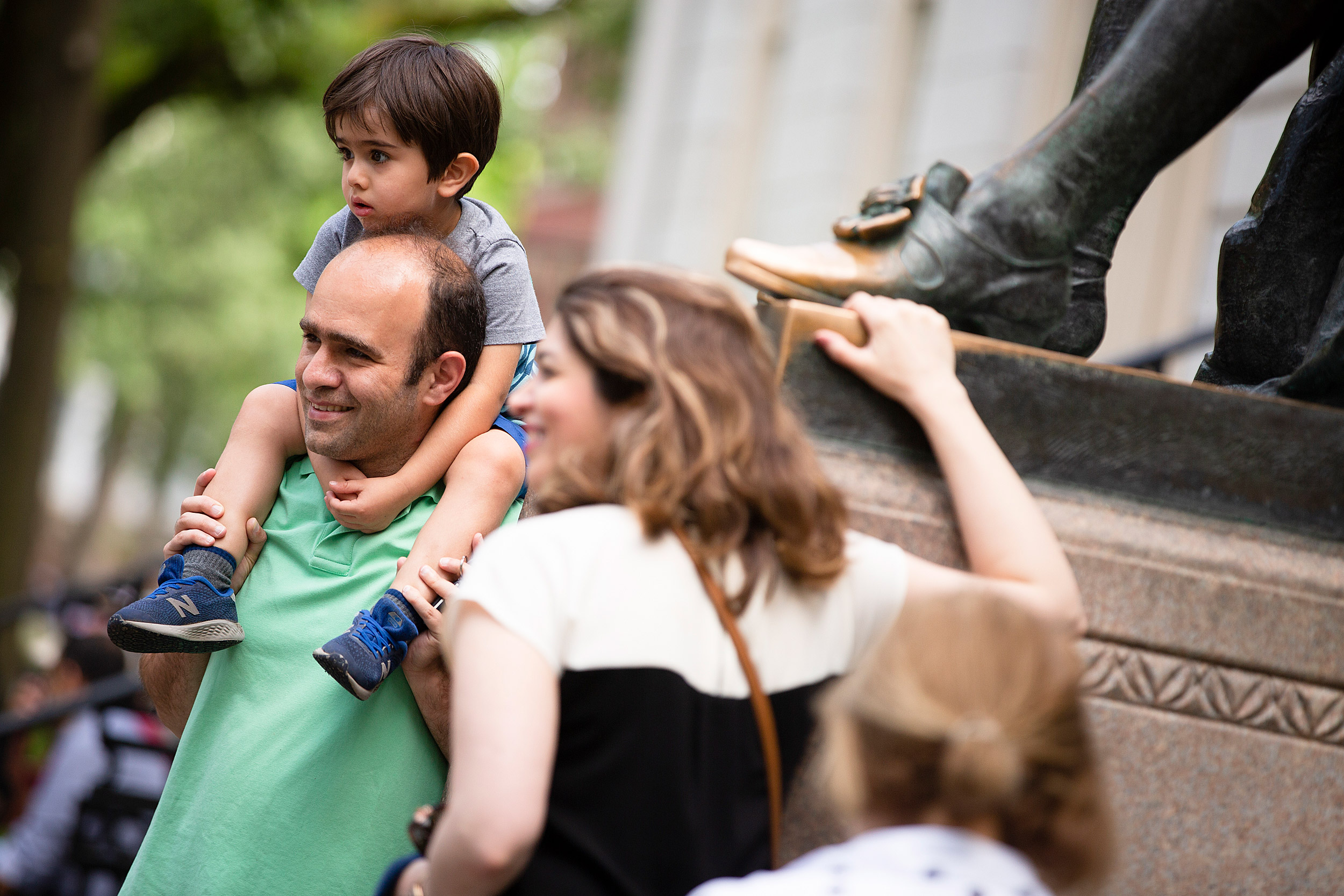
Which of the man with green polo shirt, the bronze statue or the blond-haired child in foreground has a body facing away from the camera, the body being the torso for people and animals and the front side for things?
the blond-haired child in foreground

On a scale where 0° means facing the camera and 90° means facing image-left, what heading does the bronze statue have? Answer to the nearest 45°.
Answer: approximately 90°

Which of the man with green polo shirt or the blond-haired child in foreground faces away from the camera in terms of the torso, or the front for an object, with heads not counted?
the blond-haired child in foreground

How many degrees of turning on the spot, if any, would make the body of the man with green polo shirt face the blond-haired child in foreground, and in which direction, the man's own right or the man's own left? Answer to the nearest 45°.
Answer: approximately 90° to the man's own left

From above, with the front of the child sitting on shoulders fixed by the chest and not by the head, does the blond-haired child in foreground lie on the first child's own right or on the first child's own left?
on the first child's own left

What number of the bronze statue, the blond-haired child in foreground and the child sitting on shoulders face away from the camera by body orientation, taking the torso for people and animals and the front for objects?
1

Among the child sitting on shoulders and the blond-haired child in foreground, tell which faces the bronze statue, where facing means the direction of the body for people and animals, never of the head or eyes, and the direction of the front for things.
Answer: the blond-haired child in foreground

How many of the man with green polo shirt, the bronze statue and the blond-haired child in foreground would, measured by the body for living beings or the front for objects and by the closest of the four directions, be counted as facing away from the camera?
1

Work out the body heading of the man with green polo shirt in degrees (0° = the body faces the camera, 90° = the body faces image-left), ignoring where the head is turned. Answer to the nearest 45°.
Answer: approximately 45°

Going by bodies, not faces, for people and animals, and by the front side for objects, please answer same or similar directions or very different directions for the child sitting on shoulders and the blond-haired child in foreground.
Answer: very different directions

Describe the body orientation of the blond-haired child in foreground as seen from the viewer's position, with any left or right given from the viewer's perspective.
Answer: facing away from the viewer

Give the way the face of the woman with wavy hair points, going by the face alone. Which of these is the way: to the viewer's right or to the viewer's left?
to the viewer's left

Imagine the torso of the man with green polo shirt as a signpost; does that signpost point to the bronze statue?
no

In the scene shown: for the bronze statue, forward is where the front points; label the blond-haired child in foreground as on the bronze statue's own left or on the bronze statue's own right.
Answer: on the bronze statue's own left
